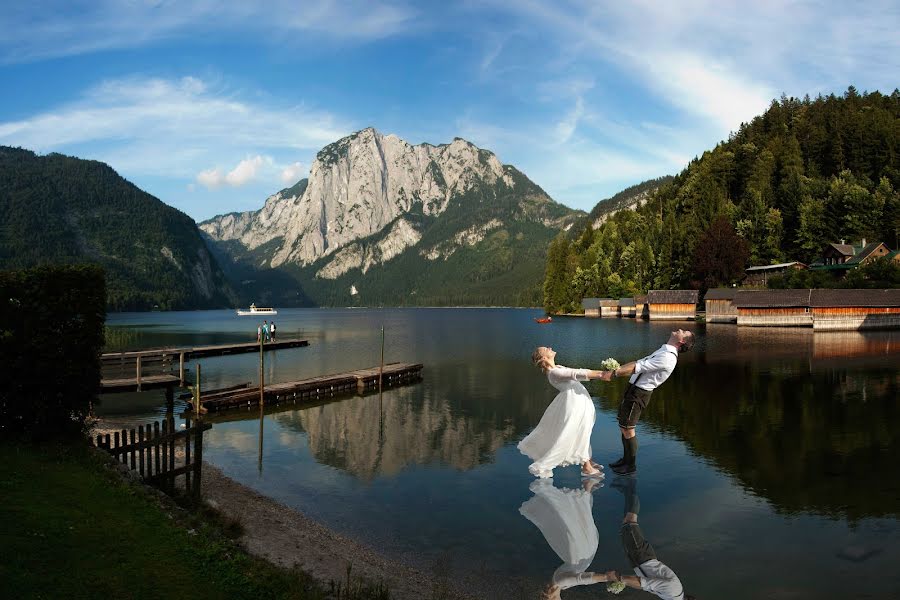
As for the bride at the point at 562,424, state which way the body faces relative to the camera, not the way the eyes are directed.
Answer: to the viewer's right

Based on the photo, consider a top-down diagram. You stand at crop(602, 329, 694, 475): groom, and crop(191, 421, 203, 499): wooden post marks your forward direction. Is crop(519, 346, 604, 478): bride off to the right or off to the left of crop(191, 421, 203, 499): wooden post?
right

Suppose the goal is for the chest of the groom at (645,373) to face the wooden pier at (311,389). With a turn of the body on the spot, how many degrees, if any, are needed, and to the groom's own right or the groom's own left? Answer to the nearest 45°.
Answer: approximately 45° to the groom's own right

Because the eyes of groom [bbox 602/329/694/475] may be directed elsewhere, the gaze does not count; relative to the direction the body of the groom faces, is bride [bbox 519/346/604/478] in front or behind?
in front

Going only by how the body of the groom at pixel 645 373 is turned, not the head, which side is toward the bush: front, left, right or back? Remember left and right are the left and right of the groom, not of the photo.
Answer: front

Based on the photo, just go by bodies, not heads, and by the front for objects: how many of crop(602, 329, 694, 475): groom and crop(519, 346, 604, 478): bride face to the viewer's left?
1

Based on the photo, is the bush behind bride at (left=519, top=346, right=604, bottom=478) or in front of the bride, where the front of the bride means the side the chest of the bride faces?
behind

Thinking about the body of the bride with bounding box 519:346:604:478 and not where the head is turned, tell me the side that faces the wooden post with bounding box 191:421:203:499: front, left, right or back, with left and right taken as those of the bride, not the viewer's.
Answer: back

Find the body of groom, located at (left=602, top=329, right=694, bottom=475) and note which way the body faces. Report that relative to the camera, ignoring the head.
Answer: to the viewer's left

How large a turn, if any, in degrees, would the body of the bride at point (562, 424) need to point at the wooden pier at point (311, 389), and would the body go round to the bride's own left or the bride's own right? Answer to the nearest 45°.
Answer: approximately 135° to the bride's own left

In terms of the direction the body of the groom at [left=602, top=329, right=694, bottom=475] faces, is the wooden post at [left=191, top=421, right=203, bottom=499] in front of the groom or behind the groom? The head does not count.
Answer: in front

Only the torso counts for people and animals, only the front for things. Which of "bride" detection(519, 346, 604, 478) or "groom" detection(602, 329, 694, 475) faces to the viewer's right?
the bride

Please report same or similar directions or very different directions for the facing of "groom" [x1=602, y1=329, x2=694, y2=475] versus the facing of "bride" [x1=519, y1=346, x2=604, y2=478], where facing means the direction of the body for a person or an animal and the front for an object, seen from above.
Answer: very different directions
